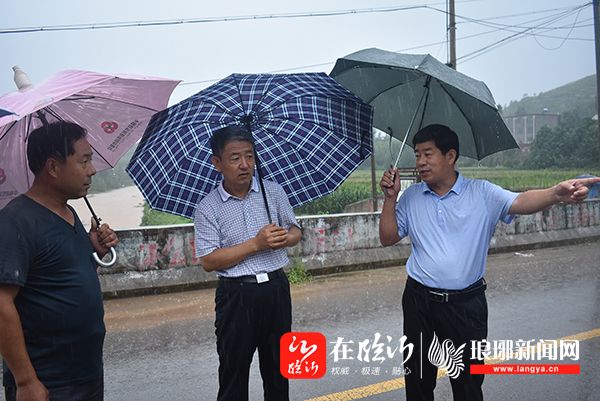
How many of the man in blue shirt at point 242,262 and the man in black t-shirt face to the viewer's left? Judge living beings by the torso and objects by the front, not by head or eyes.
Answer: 0

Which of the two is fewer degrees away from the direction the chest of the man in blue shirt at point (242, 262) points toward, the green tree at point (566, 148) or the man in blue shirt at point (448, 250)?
the man in blue shirt

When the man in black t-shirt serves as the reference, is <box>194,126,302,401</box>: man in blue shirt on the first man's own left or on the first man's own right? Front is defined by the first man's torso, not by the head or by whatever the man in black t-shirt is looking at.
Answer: on the first man's own left

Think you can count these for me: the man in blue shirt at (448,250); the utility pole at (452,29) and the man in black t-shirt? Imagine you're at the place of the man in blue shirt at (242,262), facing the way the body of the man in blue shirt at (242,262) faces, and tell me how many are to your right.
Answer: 1

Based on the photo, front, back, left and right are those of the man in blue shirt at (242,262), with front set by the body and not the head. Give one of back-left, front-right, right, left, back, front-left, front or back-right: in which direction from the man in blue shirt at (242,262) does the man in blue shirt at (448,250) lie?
front-left

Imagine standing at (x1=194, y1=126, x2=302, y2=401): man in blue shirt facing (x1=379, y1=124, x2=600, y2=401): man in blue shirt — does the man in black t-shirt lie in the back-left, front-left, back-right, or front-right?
back-right

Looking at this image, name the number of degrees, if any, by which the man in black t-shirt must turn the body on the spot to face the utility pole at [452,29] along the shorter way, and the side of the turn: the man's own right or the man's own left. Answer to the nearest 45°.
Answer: approximately 90° to the man's own left

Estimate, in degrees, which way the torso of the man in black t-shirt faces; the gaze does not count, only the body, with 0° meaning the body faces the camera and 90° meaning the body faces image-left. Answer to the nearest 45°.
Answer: approximately 315°

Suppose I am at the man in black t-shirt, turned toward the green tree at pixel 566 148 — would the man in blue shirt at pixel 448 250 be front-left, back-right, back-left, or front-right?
front-right

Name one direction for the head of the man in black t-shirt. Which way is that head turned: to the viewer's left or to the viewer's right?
to the viewer's right

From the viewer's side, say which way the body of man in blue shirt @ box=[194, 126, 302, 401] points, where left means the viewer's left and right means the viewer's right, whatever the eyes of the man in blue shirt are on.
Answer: facing the viewer and to the right of the viewer

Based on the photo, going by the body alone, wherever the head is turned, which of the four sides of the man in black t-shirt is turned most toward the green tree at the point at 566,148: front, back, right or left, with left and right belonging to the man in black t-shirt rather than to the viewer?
left
